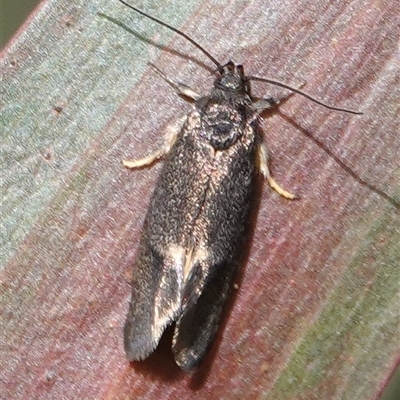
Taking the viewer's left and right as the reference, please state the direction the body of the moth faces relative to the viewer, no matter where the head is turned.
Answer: facing away from the viewer
